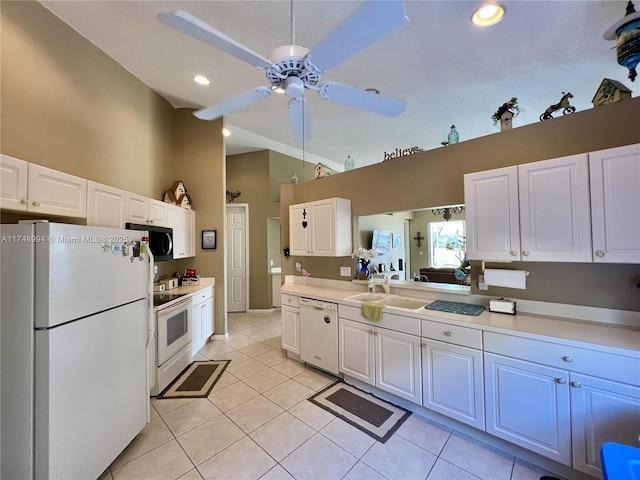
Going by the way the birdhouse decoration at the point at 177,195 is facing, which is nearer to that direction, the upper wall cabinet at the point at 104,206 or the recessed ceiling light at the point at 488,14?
the recessed ceiling light

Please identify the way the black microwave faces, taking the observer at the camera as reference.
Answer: facing the viewer and to the right of the viewer

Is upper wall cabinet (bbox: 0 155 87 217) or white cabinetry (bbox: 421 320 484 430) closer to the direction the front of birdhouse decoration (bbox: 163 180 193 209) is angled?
the white cabinetry

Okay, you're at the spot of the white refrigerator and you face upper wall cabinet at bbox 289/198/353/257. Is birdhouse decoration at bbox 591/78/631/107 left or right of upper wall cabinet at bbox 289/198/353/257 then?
right

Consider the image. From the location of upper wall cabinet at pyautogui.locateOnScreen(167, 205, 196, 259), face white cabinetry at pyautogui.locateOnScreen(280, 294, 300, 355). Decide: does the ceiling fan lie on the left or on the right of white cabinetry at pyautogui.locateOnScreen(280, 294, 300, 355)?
right

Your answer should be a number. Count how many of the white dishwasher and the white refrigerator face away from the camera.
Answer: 0

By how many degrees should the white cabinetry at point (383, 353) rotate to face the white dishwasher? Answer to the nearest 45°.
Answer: approximately 90° to its right

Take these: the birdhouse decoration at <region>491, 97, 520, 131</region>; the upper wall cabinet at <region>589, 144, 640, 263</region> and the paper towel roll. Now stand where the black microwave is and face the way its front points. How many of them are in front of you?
3

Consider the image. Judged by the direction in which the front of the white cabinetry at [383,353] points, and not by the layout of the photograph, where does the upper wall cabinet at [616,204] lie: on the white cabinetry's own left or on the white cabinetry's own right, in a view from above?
on the white cabinetry's own left

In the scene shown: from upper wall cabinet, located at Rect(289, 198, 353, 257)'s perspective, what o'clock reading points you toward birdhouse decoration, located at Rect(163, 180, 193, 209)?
The birdhouse decoration is roughly at 2 o'clock from the upper wall cabinet.

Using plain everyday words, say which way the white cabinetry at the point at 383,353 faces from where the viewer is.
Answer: facing the viewer and to the left of the viewer
